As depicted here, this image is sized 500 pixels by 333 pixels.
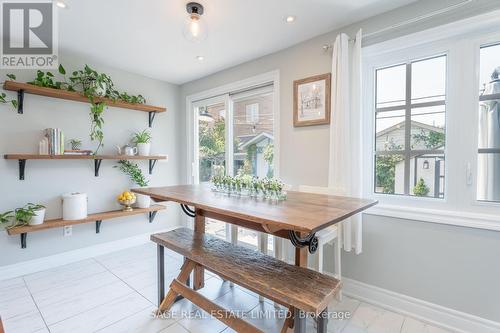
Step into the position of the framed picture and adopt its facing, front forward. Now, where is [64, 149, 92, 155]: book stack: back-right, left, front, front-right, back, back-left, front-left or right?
front-right

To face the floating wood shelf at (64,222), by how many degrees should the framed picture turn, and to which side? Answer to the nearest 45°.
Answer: approximately 45° to its right

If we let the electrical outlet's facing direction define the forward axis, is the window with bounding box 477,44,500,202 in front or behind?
in front

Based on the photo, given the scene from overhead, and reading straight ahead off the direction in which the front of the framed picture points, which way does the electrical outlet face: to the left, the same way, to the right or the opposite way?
to the left

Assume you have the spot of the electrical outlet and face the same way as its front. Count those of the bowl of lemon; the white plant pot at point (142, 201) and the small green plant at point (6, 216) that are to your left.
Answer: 2

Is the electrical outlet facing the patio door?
no

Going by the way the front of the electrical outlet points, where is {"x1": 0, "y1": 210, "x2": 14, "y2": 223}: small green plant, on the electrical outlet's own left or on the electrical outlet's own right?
on the electrical outlet's own right

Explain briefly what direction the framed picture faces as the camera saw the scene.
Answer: facing the viewer and to the left of the viewer

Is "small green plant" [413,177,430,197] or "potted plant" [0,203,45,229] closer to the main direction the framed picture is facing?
the potted plant

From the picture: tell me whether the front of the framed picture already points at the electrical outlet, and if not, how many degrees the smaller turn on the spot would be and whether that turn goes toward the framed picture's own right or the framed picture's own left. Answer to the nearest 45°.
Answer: approximately 45° to the framed picture's own right

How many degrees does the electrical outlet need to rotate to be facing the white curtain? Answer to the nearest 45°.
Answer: approximately 45° to its left
